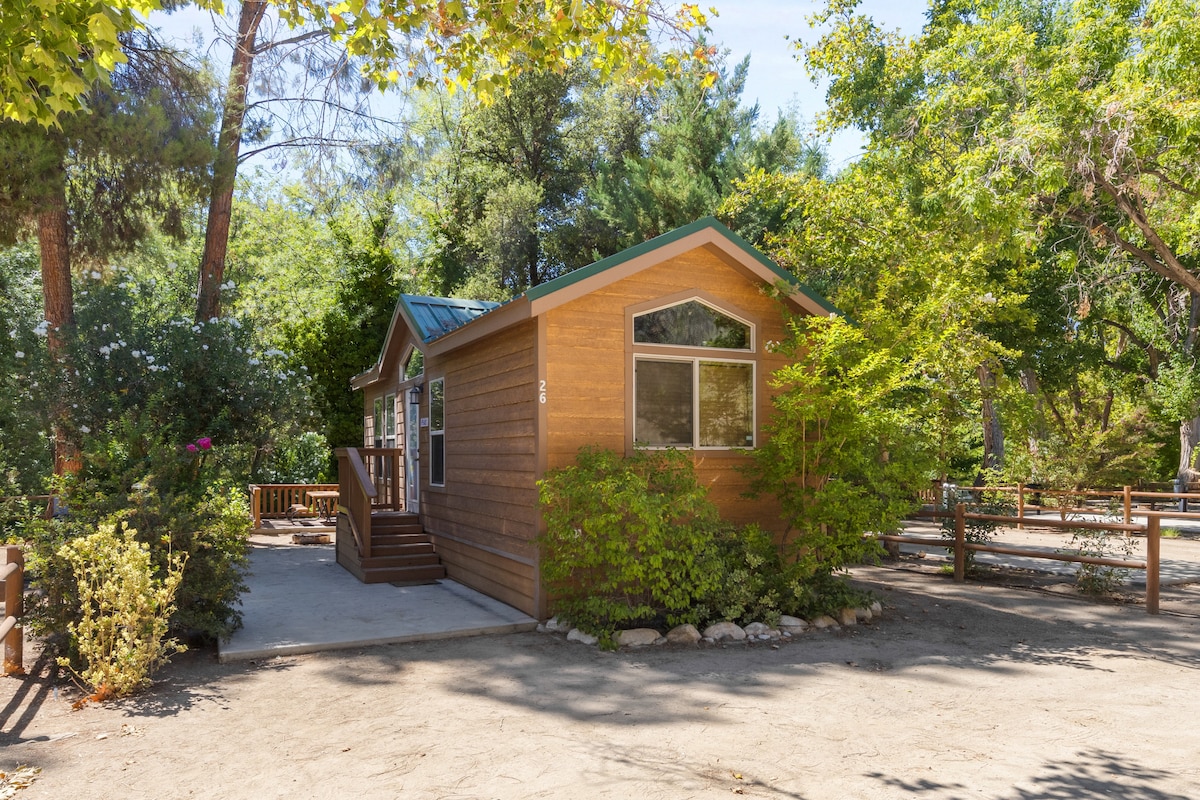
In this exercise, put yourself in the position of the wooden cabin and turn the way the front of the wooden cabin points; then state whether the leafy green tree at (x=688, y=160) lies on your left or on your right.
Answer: on your right

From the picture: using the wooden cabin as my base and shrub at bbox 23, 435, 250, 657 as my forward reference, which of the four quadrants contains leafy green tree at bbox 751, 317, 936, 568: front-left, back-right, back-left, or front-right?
back-left

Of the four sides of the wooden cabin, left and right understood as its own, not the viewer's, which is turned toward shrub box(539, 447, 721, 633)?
left

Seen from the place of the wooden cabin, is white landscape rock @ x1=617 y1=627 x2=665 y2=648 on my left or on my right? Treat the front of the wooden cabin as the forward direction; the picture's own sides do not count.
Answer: on my left

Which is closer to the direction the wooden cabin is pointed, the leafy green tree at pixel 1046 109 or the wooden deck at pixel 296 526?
the wooden deck

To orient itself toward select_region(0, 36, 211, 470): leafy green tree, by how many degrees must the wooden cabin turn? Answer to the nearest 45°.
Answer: approximately 45° to its right

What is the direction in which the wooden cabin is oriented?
to the viewer's left

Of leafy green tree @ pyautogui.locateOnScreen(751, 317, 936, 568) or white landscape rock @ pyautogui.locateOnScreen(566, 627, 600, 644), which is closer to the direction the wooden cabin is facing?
the white landscape rock
